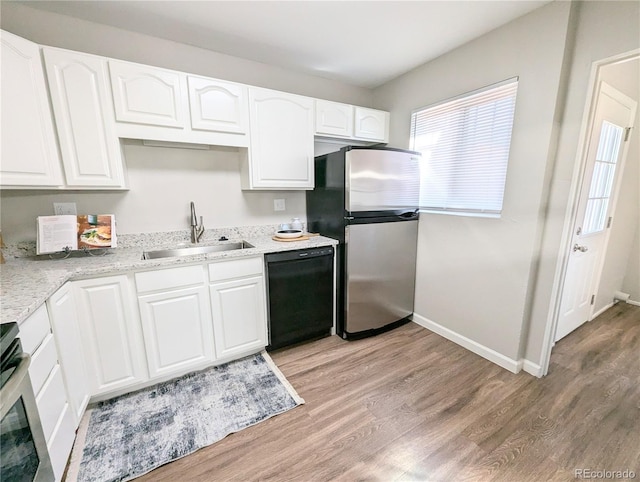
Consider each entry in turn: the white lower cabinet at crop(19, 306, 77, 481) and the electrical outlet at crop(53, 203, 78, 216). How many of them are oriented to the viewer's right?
1

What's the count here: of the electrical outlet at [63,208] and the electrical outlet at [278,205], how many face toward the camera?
2

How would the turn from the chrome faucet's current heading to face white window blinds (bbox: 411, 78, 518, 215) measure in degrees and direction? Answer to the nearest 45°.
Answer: approximately 45° to its left

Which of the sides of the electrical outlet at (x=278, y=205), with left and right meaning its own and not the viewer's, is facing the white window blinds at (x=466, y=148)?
left

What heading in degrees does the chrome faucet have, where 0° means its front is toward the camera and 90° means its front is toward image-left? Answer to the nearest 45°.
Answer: approximately 0°

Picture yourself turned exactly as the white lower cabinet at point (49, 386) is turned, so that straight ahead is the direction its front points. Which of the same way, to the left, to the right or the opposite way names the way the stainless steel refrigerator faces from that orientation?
to the right

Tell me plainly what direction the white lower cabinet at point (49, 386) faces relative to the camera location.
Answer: facing to the right of the viewer
